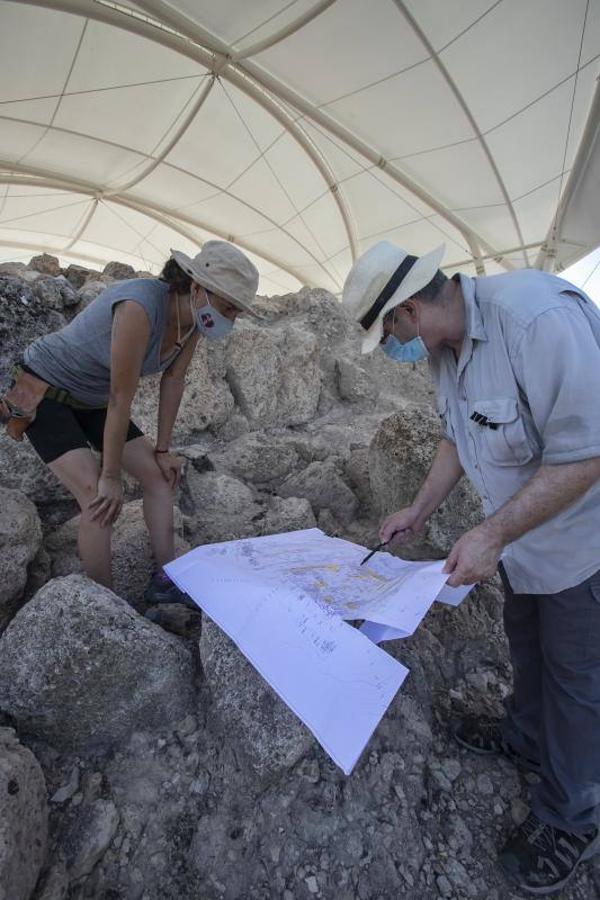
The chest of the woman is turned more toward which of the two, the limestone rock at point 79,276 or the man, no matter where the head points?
the man

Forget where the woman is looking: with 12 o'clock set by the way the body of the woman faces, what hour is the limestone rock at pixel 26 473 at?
The limestone rock is roughly at 6 o'clock from the woman.

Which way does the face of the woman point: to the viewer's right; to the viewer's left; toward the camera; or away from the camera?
to the viewer's right

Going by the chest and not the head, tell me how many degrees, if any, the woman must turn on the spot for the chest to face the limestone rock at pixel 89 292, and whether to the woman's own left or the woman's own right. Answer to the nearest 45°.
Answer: approximately 135° to the woman's own left

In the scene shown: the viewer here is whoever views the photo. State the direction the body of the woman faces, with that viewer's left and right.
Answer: facing the viewer and to the right of the viewer

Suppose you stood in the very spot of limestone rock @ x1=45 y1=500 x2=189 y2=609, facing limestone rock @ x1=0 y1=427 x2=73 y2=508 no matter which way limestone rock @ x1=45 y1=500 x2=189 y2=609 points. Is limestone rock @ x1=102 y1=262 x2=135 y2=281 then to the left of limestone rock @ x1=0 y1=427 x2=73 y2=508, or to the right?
right

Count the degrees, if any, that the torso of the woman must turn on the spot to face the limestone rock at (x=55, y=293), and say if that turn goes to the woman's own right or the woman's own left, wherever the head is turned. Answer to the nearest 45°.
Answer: approximately 135° to the woman's own left

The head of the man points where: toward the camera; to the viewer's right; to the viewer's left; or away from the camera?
to the viewer's left

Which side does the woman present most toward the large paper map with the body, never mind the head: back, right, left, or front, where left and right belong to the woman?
front
